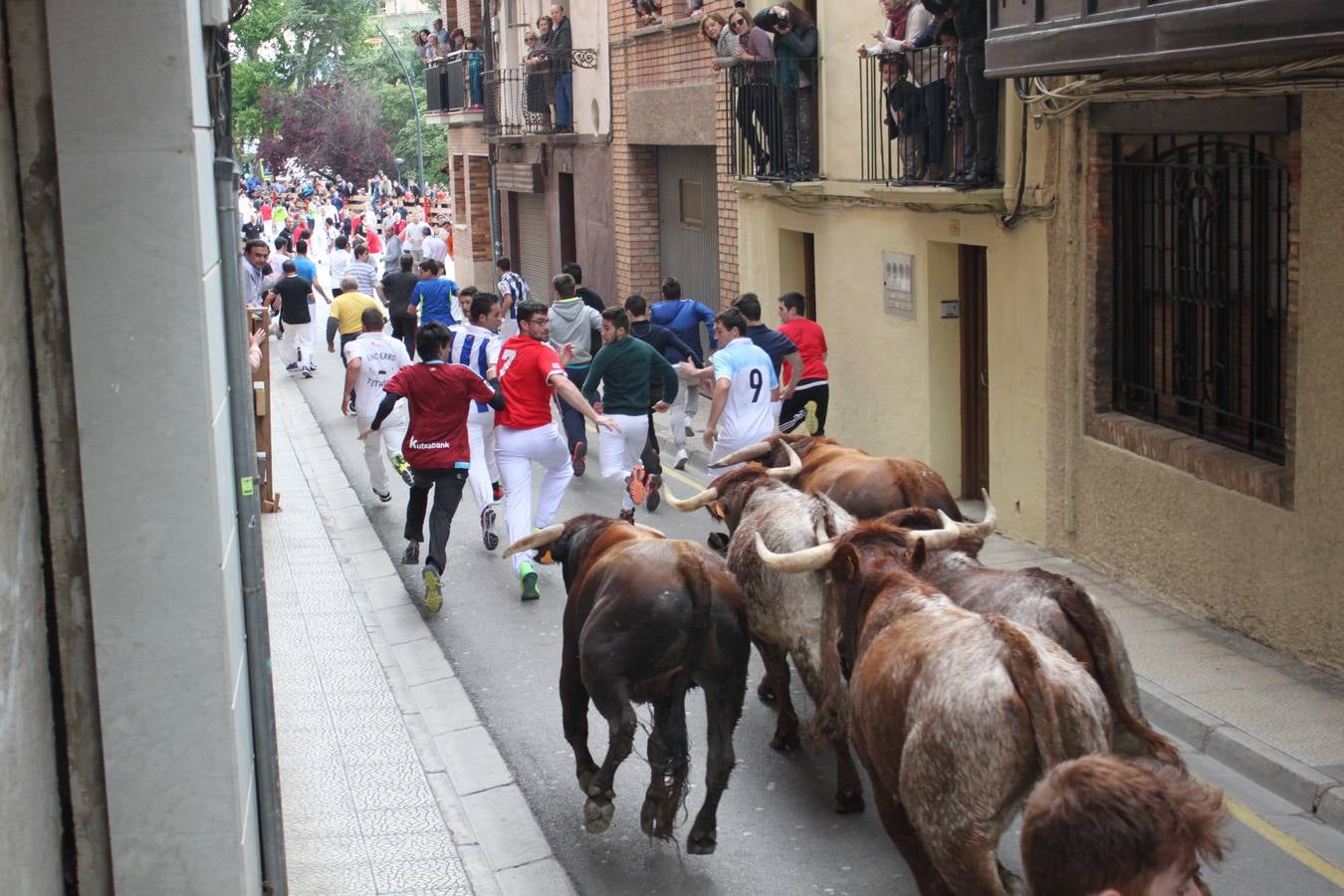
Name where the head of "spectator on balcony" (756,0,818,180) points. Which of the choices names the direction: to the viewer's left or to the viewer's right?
to the viewer's left

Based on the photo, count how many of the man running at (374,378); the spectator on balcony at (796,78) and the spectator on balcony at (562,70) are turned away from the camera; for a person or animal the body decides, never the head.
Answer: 1

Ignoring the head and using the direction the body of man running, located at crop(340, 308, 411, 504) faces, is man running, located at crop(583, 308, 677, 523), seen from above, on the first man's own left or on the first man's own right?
on the first man's own right

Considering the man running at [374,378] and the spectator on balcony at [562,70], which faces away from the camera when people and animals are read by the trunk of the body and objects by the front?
the man running

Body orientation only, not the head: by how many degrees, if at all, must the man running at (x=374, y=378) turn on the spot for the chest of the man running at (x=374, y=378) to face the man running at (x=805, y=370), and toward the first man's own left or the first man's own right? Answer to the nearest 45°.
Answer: approximately 90° to the first man's own right

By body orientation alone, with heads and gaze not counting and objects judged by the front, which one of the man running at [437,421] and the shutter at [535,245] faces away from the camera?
the man running

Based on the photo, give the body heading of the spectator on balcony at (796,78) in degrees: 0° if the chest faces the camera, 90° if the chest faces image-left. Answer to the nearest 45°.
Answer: approximately 45°

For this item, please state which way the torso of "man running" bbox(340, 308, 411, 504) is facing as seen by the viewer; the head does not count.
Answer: away from the camera

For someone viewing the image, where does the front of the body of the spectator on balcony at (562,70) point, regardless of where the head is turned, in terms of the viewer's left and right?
facing the viewer and to the left of the viewer

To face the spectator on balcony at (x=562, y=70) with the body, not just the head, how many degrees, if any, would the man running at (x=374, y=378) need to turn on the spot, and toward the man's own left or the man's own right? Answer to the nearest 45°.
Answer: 0° — they already face them

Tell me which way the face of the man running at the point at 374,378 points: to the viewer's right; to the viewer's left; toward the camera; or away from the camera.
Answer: away from the camera

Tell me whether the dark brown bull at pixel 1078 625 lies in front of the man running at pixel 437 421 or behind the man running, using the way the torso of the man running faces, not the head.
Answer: behind

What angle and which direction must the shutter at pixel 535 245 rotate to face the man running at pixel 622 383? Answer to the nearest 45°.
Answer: approximately 45° to its left

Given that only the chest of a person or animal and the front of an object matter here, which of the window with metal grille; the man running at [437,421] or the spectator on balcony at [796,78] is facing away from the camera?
the man running

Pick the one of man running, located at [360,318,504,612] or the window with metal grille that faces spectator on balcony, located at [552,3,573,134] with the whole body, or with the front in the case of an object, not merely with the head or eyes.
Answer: the man running

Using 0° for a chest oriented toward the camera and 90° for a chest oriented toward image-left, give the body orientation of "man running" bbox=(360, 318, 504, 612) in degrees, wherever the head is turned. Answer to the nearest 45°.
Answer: approximately 180°

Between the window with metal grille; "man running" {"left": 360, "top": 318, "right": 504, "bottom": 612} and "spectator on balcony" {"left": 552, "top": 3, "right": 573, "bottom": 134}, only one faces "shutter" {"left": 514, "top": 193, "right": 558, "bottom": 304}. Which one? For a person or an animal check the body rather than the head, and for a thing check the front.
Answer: the man running

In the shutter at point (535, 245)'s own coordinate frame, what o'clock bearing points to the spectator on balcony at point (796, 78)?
The spectator on balcony is roughly at 10 o'clock from the shutter.

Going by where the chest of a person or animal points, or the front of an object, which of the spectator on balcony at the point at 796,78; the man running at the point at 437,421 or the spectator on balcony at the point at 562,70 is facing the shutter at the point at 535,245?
the man running

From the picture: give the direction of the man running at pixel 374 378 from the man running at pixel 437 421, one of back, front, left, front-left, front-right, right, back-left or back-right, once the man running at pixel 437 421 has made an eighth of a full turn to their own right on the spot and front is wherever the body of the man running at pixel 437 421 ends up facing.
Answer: front-left
